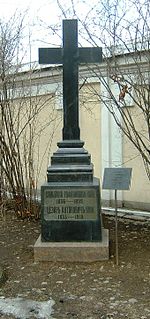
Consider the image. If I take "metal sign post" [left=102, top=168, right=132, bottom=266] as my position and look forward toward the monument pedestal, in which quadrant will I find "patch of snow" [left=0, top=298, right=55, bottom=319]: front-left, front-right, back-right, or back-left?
front-left

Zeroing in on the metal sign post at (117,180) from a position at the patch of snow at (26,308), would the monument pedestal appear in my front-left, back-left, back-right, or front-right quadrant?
front-left

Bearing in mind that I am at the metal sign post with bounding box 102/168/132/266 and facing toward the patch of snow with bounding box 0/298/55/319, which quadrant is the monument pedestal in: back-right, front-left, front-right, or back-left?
front-right

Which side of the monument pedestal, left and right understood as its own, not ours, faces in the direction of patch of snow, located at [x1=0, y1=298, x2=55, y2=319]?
front

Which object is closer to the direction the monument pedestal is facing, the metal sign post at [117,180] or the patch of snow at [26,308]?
the patch of snow

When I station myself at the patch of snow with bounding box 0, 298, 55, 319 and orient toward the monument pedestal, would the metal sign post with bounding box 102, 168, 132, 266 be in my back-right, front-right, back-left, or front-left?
front-right

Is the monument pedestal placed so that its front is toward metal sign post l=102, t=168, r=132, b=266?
no

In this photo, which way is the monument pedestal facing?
toward the camera
